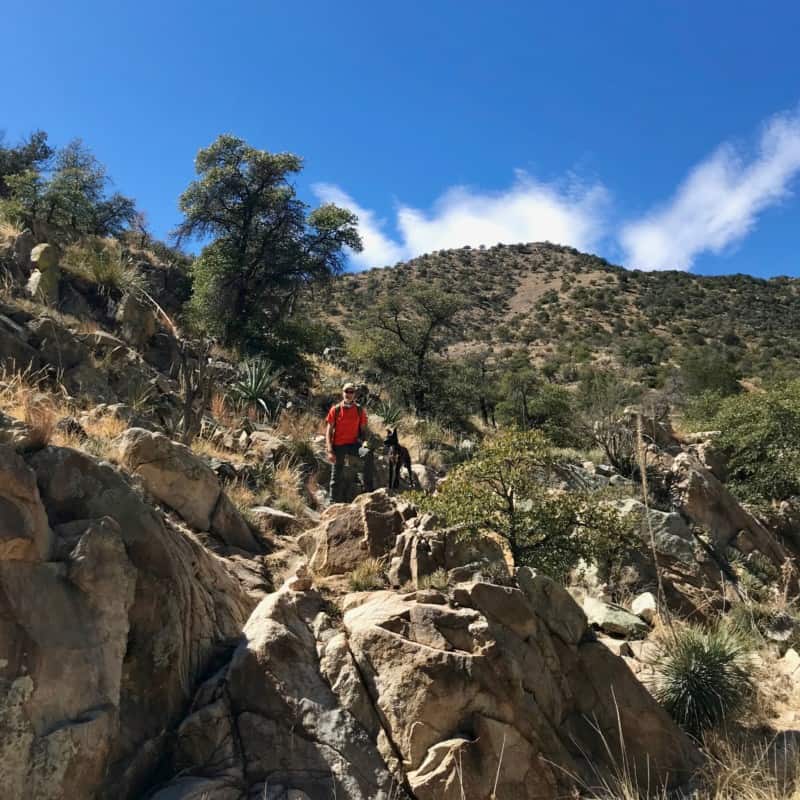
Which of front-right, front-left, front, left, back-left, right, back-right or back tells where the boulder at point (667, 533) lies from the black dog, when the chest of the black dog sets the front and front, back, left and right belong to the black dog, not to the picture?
back-left

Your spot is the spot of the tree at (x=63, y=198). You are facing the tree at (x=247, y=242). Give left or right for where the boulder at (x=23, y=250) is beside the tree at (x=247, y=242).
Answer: right

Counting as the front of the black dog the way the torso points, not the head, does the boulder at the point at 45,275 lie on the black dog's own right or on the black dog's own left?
on the black dog's own right

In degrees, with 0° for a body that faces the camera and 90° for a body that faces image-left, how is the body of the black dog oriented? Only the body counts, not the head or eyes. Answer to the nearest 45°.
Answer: approximately 45°

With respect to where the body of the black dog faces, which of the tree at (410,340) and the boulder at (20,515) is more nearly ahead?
the boulder

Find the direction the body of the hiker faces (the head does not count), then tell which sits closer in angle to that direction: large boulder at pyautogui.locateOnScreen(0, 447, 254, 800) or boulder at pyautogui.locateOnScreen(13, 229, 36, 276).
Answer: the large boulder

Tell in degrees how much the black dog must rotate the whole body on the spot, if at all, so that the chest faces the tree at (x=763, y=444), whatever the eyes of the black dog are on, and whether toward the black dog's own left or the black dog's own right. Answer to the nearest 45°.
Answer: approximately 180°

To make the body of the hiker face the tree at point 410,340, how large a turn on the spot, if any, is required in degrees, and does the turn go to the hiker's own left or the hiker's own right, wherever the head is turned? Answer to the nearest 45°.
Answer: approximately 180°

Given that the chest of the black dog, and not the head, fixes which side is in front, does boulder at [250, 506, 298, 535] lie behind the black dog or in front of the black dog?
in front
